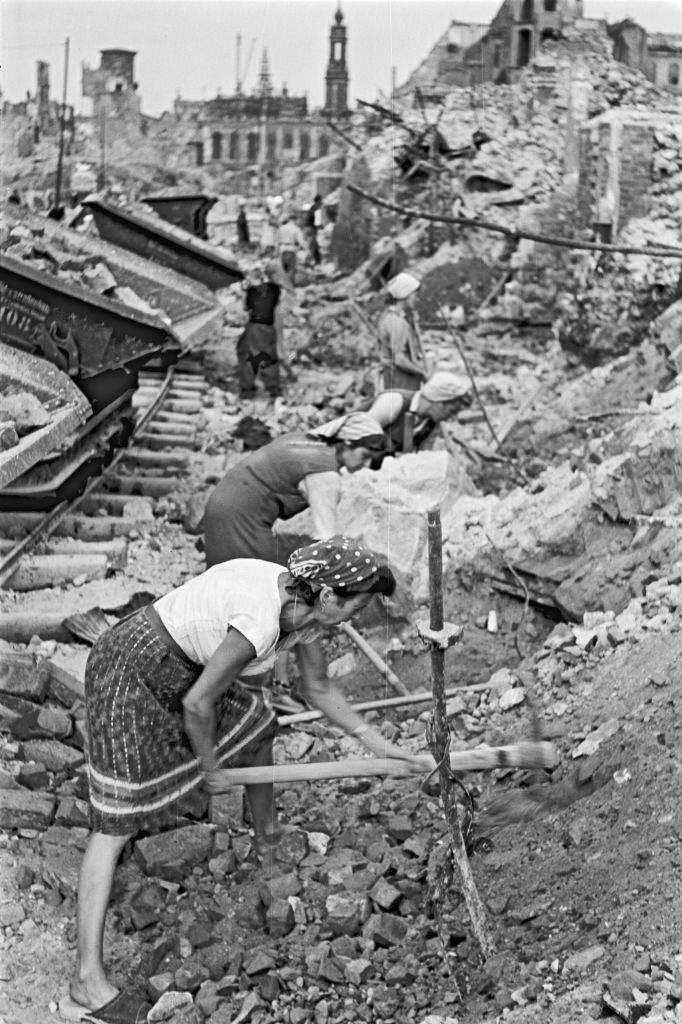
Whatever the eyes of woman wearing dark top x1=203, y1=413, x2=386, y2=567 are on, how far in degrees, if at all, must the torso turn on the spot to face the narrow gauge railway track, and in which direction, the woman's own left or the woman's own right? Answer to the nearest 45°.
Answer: approximately 135° to the woman's own left

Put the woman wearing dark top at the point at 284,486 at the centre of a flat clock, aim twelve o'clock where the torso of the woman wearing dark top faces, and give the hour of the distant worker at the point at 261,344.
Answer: The distant worker is roughly at 9 o'clock from the woman wearing dark top.

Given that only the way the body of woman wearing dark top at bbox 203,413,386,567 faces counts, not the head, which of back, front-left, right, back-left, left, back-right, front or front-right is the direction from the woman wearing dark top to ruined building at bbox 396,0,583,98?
left

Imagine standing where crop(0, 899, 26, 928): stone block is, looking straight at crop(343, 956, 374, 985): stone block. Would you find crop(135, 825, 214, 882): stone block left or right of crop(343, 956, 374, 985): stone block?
left

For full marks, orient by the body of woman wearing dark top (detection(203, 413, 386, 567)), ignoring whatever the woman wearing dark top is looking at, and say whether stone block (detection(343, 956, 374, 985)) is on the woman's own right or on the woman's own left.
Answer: on the woman's own right

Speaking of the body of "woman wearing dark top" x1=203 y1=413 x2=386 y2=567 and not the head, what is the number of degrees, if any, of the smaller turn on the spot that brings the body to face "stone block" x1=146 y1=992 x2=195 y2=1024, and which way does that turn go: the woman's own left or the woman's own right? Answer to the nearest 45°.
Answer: approximately 90° to the woman's own right

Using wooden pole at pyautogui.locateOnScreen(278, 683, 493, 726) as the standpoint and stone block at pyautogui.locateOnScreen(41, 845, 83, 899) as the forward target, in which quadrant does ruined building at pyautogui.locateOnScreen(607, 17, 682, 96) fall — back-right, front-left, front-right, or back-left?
back-right

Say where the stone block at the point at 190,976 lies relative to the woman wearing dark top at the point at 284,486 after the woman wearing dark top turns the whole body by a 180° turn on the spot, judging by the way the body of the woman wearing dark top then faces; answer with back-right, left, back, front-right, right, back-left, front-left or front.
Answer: left

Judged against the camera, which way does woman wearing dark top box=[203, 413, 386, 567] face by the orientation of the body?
to the viewer's right

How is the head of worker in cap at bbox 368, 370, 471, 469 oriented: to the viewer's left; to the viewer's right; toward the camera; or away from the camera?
to the viewer's right

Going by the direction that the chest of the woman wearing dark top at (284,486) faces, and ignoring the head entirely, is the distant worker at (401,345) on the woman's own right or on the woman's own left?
on the woman's own left

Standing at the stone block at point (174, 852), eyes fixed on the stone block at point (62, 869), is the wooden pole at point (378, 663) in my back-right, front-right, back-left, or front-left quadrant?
back-right

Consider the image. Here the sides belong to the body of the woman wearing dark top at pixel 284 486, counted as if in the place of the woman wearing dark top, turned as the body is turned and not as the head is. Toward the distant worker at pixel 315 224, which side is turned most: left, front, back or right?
left
